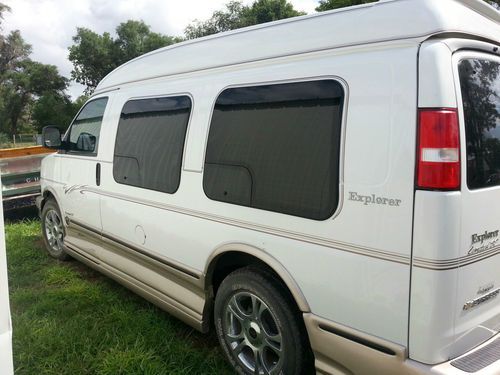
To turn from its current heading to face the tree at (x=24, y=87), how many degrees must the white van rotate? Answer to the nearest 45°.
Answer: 0° — it already faces it

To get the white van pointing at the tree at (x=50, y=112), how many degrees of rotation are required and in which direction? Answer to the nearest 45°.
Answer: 0° — it already faces it

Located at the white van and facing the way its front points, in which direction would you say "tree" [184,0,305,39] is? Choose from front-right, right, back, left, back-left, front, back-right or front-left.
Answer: front-right

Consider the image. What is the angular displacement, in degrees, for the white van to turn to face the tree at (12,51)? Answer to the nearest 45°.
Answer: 0° — it already faces it

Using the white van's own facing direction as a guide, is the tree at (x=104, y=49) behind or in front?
in front

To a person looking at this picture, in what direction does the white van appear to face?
facing away from the viewer and to the left of the viewer

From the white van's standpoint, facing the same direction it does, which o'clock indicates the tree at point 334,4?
The tree is roughly at 2 o'clock from the white van.
